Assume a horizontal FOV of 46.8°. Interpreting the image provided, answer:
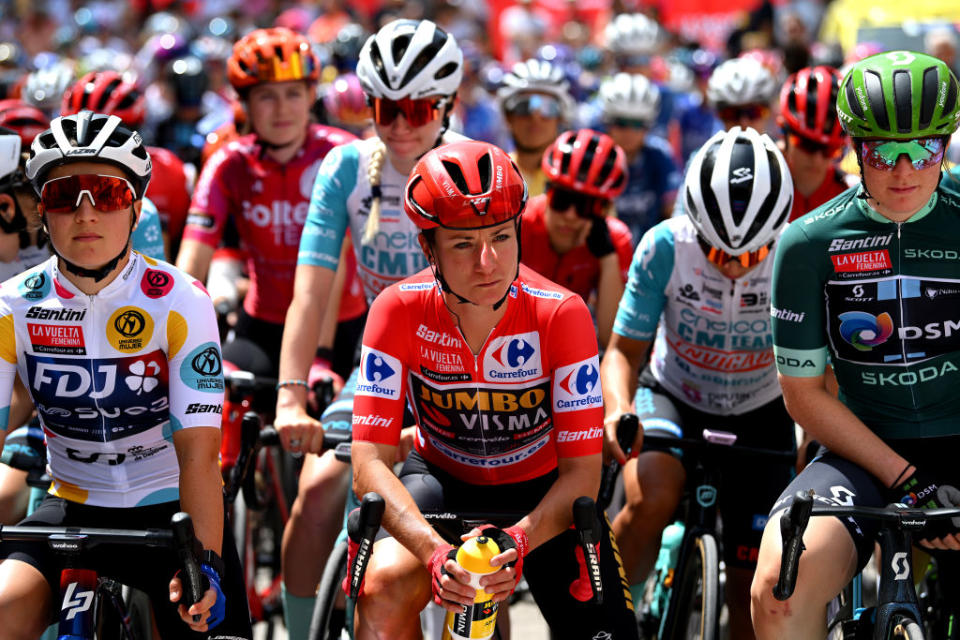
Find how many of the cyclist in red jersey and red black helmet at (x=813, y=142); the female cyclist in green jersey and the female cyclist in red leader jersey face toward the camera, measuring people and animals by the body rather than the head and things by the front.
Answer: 3

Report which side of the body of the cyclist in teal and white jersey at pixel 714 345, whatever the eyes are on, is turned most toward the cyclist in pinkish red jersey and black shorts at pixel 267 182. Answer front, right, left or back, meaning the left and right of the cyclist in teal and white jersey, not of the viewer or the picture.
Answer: right

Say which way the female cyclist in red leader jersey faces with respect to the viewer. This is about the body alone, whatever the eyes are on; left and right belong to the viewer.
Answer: facing the viewer

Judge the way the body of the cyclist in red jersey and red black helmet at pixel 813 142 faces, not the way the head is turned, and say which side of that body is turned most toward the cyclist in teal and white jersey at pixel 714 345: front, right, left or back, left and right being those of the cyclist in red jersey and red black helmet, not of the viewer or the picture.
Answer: front

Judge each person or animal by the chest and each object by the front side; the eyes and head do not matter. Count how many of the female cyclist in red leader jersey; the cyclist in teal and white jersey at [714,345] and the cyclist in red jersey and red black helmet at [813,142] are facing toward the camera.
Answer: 3

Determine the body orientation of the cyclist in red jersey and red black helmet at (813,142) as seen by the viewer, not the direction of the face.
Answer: toward the camera

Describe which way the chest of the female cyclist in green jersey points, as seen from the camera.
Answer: toward the camera

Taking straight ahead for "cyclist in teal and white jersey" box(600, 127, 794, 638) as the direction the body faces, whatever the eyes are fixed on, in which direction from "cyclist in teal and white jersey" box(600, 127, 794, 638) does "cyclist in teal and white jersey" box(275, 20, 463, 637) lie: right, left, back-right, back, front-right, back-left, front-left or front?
right

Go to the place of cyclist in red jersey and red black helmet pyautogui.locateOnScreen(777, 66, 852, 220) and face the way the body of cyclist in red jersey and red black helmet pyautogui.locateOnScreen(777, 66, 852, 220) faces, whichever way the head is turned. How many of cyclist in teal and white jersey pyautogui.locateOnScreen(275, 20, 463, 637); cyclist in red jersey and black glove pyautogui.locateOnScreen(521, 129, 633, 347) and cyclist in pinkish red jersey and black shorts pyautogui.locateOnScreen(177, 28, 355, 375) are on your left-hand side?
0

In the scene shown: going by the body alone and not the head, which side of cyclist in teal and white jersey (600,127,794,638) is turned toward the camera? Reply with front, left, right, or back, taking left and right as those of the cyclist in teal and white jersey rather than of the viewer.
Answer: front

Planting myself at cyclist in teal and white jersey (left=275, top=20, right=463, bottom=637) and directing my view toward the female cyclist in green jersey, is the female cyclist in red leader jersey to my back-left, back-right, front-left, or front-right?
front-right

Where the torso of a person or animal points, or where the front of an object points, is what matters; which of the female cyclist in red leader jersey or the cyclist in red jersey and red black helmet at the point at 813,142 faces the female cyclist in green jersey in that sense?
the cyclist in red jersey and red black helmet

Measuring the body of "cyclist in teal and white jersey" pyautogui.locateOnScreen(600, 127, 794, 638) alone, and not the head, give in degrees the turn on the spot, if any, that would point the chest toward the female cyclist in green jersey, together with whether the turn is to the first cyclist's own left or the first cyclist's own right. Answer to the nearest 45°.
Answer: approximately 45° to the first cyclist's own left

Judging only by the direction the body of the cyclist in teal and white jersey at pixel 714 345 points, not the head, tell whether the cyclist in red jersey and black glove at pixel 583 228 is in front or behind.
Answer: behind

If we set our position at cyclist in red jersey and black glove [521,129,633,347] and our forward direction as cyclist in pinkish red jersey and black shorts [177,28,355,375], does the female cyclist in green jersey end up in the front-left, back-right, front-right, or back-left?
back-left

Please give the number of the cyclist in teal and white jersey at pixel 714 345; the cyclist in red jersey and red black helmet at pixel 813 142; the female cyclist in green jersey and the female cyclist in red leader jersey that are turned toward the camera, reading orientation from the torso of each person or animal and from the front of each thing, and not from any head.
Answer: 4

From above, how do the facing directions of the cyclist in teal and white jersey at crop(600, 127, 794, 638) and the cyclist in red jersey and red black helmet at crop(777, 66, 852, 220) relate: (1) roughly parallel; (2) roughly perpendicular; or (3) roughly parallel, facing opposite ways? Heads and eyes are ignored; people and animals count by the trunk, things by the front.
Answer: roughly parallel

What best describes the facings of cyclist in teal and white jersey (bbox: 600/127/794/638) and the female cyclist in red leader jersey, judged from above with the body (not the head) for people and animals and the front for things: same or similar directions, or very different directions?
same or similar directions

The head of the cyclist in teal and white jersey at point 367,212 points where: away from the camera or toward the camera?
toward the camera
